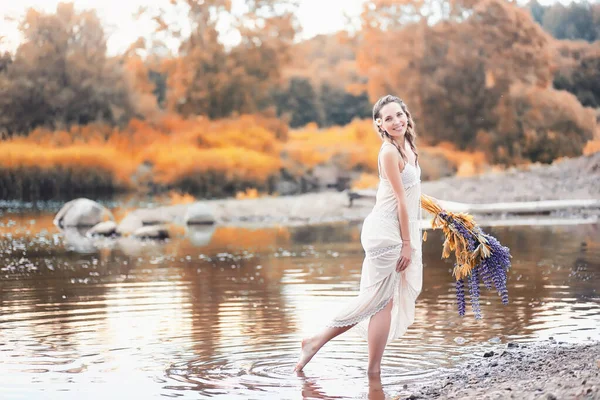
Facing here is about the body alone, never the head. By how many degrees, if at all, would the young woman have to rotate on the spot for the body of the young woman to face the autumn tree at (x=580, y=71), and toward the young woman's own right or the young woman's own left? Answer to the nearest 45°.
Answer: approximately 90° to the young woman's own left

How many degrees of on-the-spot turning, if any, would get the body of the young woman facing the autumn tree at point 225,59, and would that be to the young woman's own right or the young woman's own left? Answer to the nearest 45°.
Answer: approximately 90° to the young woman's own left

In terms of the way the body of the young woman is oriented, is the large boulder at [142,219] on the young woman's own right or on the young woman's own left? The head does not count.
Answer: on the young woman's own left

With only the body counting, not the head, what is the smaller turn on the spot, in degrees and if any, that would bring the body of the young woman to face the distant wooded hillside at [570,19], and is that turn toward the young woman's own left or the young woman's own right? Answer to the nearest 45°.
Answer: approximately 90° to the young woman's own left

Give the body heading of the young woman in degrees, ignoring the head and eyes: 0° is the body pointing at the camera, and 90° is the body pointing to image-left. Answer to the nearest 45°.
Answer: approximately 270°

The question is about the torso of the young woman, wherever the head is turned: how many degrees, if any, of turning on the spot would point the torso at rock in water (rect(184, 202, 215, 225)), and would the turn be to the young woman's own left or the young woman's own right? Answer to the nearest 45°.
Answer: approximately 90° to the young woman's own left

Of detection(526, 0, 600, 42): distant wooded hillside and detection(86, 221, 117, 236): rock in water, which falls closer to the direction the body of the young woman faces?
the distant wooded hillside

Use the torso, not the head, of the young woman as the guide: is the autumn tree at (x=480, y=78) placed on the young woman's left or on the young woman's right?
on the young woman's left

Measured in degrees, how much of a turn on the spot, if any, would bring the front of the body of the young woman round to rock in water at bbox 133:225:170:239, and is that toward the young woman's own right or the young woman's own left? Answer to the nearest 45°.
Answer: approximately 90° to the young woman's own left
